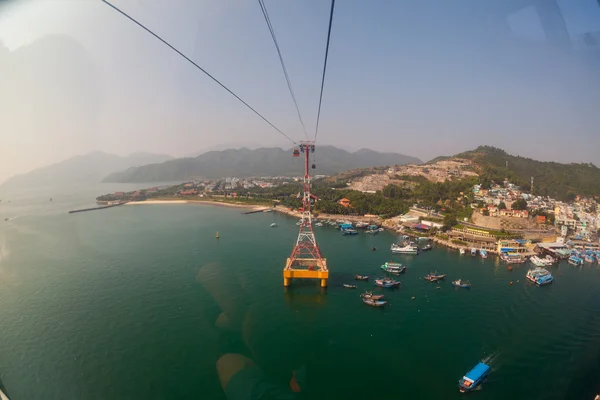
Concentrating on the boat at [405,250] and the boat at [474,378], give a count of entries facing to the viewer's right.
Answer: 0

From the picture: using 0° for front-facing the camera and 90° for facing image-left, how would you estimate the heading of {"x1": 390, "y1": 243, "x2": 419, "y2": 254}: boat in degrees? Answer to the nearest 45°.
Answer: approximately 90°

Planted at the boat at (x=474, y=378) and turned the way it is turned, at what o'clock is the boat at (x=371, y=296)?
the boat at (x=371, y=296) is roughly at 3 o'clock from the boat at (x=474, y=378).

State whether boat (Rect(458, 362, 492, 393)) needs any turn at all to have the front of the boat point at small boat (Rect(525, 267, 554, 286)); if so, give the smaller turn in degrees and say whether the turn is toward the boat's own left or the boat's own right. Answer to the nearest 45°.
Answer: approximately 135° to the boat's own right

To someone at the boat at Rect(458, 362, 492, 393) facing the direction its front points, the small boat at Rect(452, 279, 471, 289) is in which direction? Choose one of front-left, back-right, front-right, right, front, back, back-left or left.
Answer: back-right

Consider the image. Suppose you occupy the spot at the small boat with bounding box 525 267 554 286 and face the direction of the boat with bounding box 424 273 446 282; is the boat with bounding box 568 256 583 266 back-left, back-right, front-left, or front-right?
back-right

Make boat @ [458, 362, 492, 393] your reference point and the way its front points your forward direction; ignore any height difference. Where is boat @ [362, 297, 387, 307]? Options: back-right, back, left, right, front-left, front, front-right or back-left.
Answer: right

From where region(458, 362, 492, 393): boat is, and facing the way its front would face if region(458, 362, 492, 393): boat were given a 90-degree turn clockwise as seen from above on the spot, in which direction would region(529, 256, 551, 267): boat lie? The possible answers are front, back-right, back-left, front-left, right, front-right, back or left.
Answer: front-right

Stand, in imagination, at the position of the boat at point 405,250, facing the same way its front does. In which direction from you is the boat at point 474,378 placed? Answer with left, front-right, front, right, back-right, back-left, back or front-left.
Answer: left

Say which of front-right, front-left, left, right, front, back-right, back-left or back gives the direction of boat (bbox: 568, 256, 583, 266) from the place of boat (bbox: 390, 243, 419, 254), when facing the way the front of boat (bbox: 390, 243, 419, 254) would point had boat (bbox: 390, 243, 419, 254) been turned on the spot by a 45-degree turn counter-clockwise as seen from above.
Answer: back-left

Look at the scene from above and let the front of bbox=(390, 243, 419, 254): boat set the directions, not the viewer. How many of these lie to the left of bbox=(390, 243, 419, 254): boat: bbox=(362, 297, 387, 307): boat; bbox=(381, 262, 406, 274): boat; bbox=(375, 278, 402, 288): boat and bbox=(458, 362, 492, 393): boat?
4

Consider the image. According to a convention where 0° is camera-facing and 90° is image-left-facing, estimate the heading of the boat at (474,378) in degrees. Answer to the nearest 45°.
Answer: approximately 45°

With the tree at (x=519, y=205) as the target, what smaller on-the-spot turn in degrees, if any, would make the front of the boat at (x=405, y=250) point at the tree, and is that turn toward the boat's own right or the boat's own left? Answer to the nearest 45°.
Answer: approximately 135° to the boat's own right
